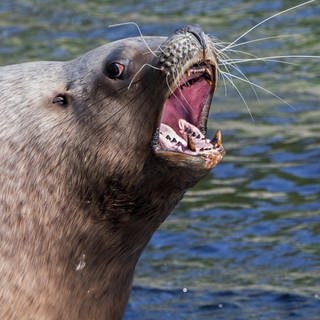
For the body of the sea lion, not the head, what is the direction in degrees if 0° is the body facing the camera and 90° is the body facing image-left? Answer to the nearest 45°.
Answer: approximately 270°
